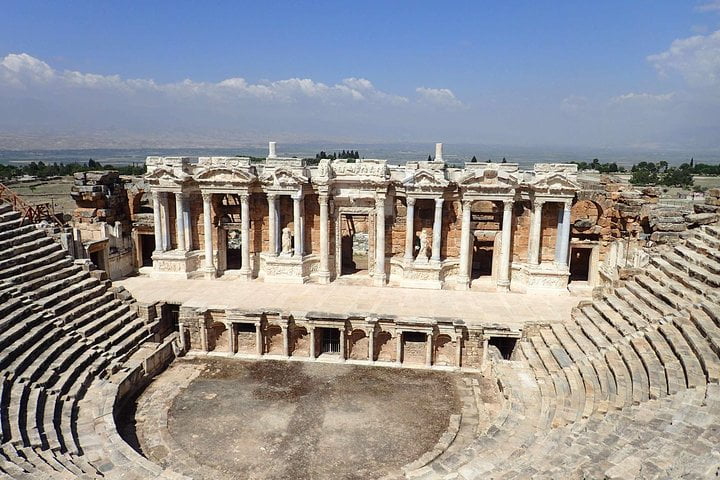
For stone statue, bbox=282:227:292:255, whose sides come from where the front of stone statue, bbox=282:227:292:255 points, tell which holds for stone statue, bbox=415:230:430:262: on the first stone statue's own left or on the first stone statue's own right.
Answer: on the first stone statue's own left

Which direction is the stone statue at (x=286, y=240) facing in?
toward the camera
